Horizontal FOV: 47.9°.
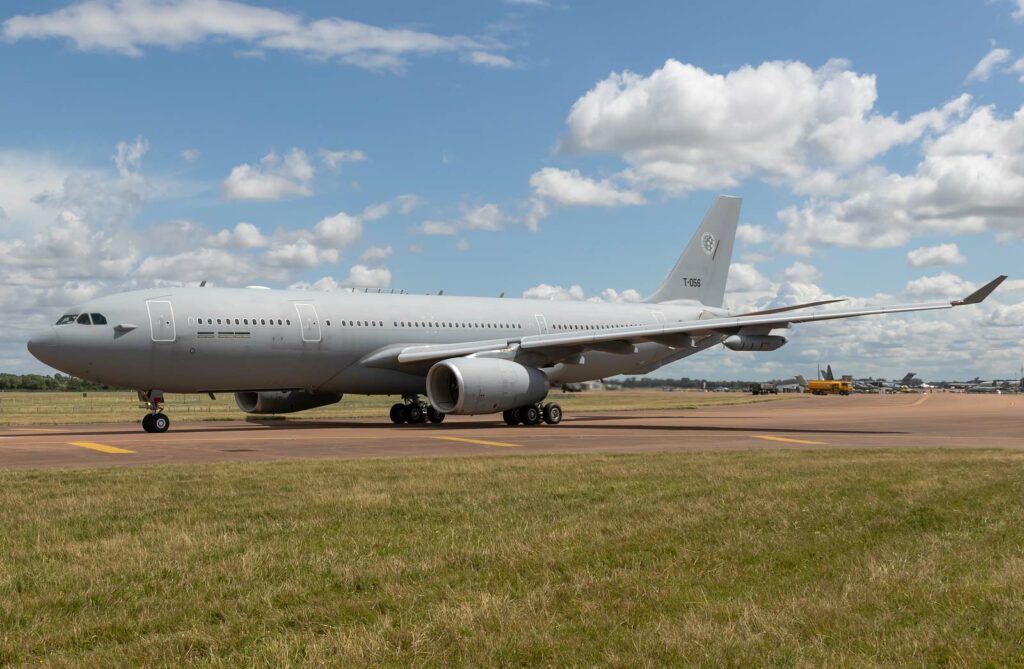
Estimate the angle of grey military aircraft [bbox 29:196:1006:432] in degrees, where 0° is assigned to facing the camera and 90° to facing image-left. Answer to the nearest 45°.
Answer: approximately 45°
